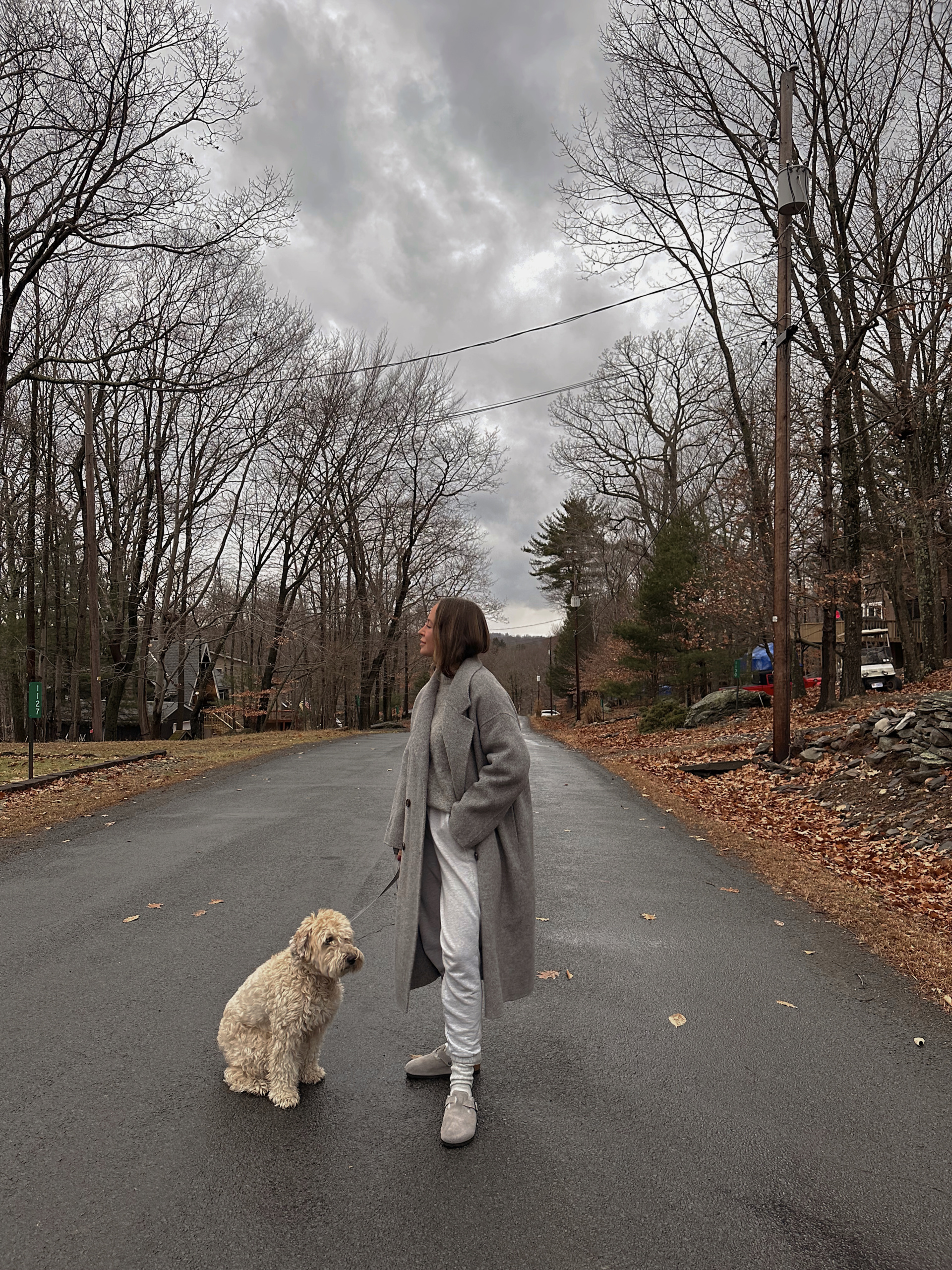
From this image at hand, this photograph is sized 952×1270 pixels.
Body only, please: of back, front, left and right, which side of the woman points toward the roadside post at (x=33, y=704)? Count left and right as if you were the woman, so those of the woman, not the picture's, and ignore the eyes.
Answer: right

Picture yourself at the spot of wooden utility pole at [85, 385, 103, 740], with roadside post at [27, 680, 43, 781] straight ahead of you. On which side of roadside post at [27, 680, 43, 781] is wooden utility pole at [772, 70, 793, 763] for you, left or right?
left

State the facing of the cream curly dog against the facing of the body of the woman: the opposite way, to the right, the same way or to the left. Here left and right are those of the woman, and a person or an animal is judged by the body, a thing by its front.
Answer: to the left

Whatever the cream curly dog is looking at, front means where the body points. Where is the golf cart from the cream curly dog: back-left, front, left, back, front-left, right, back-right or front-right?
left

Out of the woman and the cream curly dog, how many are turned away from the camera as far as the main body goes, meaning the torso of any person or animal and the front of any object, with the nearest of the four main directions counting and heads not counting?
0

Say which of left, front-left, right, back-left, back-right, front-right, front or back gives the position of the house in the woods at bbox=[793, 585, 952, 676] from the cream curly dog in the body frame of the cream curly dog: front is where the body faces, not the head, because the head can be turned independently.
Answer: left

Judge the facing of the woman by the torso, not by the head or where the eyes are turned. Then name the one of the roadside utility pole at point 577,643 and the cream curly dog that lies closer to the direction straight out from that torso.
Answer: the cream curly dog

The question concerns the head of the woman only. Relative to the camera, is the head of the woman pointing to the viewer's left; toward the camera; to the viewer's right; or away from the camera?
to the viewer's left

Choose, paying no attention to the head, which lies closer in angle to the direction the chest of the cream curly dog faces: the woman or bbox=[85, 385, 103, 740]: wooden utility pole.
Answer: the woman

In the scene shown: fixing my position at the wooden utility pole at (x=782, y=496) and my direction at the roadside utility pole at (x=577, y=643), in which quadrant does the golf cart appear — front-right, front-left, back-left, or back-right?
front-right

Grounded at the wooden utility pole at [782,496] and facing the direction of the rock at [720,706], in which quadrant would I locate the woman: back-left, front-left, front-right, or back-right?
back-left

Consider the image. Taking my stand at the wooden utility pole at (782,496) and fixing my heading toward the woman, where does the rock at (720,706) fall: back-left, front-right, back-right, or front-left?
back-right

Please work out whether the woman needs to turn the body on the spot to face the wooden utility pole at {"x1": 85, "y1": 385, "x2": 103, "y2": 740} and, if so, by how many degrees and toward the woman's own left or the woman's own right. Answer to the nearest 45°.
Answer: approximately 90° to the woman's own right

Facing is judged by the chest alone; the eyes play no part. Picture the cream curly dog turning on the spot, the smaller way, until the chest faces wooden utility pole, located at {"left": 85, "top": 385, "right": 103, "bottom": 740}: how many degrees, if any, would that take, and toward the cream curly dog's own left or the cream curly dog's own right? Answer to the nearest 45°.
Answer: approximately 135° to the cream curly dog's own left
